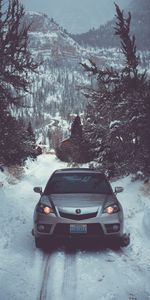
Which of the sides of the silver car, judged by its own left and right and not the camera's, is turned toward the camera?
front

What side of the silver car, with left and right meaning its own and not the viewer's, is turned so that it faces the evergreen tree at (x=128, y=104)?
back

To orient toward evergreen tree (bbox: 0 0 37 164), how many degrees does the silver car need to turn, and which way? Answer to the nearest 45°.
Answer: approximately 180°

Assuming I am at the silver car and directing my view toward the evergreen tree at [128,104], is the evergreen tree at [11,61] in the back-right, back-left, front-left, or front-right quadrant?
front-left
